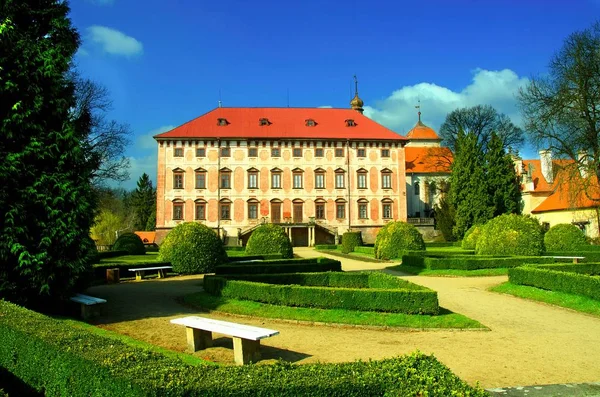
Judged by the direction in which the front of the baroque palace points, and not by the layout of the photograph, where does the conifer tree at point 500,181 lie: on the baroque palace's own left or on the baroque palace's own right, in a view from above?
on the baroque palace's own left

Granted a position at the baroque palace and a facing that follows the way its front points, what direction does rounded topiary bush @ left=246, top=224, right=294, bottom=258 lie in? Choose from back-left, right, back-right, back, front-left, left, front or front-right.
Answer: front

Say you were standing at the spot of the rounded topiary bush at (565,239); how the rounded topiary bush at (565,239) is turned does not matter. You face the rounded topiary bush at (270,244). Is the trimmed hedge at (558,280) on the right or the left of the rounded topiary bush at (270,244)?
left

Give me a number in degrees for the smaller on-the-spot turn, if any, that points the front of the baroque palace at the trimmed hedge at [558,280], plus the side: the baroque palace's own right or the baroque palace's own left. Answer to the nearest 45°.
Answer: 0° — it already faces it

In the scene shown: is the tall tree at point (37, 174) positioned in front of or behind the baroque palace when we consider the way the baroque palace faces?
in front

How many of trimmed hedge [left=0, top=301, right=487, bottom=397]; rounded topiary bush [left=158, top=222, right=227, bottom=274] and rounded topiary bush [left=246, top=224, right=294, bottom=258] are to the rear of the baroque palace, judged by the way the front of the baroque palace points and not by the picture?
0

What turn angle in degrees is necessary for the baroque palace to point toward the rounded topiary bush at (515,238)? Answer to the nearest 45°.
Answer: approximately 45° to its left

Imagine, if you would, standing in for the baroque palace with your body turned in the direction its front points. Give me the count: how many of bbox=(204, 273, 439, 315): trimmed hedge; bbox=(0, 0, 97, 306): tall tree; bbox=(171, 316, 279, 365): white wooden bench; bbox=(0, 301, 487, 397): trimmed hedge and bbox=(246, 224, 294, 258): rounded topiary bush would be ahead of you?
5

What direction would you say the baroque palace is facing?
toward the camera

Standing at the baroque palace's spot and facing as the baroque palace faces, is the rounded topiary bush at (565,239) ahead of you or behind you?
ahead

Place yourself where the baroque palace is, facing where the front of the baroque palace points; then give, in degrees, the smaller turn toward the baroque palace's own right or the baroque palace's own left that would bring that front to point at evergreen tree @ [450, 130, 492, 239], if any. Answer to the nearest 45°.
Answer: approximately 90° to the baroque palace's own left

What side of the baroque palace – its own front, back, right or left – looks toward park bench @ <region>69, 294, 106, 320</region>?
front

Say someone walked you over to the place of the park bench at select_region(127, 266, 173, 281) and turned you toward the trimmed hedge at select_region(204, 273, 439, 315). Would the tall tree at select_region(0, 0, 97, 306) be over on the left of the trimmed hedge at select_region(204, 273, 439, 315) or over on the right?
right

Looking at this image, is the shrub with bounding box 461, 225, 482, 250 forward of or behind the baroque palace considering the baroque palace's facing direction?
forward

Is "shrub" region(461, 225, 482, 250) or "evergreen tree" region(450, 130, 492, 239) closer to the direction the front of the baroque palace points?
the shrub

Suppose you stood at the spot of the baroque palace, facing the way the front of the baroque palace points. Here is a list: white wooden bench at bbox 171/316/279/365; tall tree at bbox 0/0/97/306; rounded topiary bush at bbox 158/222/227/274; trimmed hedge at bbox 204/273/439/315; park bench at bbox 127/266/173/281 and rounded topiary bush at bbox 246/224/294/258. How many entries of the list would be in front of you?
6

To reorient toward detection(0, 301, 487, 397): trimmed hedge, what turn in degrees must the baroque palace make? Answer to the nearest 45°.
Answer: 0° — it already faces it
